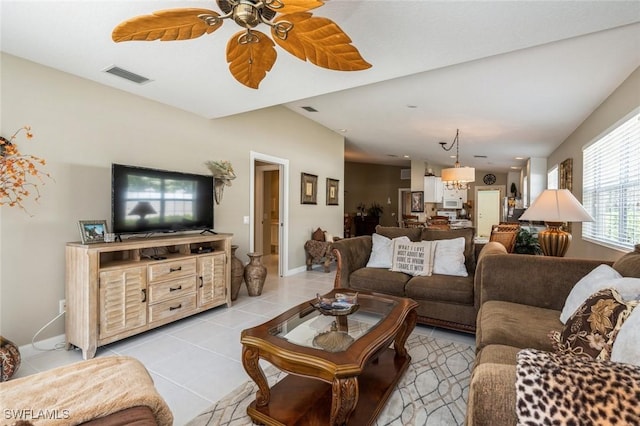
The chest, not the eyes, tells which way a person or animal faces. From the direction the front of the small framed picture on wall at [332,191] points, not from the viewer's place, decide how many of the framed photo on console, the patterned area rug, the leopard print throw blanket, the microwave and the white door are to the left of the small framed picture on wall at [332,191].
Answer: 2

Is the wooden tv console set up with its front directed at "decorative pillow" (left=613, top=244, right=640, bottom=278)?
yes

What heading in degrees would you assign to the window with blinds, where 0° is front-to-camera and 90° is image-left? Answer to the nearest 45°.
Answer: approximately 45°

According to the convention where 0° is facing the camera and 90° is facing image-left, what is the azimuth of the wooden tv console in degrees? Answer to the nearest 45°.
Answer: approximately 315°

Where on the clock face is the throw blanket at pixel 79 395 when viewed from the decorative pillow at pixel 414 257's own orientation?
The throw blanket is roughly at 1 o'clock from the decorative pillow.

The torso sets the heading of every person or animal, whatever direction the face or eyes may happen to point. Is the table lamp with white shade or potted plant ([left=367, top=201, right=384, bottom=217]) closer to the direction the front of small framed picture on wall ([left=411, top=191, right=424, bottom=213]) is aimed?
the table lamp with white shade

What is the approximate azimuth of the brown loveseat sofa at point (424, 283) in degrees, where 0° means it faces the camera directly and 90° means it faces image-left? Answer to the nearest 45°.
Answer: approximately 45°

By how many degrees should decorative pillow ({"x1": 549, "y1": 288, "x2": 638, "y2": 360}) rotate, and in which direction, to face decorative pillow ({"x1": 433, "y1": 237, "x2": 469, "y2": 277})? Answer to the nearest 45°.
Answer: approximately 90° to its right

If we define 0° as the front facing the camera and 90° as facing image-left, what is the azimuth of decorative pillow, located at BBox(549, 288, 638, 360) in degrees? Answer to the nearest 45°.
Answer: approximately 45°

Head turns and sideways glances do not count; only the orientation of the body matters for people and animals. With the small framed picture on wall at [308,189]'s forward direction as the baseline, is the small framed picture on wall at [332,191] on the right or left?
on its left

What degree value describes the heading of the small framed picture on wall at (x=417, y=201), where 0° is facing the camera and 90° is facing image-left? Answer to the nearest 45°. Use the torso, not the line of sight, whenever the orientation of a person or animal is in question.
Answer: approximately 0°

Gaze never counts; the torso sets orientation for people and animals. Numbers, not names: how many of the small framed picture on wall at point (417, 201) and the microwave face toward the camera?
2

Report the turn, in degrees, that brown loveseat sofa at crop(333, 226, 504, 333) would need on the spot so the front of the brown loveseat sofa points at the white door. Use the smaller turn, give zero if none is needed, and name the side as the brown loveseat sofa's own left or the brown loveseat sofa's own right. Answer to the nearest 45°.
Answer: approximately 135° to the brown loveseat sofa's own right

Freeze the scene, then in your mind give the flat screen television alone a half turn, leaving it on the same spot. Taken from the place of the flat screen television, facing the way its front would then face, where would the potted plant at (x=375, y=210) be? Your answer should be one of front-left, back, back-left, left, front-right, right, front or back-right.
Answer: right

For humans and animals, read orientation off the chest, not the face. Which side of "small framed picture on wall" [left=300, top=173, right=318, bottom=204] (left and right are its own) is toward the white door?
left

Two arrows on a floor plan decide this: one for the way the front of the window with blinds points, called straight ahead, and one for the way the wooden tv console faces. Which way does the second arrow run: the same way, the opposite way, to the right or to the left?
the opposite way

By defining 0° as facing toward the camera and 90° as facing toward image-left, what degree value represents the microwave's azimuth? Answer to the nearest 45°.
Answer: approximately 0°

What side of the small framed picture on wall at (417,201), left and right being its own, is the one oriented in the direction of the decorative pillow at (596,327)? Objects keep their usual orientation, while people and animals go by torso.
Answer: front

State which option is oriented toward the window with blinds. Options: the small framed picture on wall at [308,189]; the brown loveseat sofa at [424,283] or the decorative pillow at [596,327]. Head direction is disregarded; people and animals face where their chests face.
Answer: the small framed picture on wall
